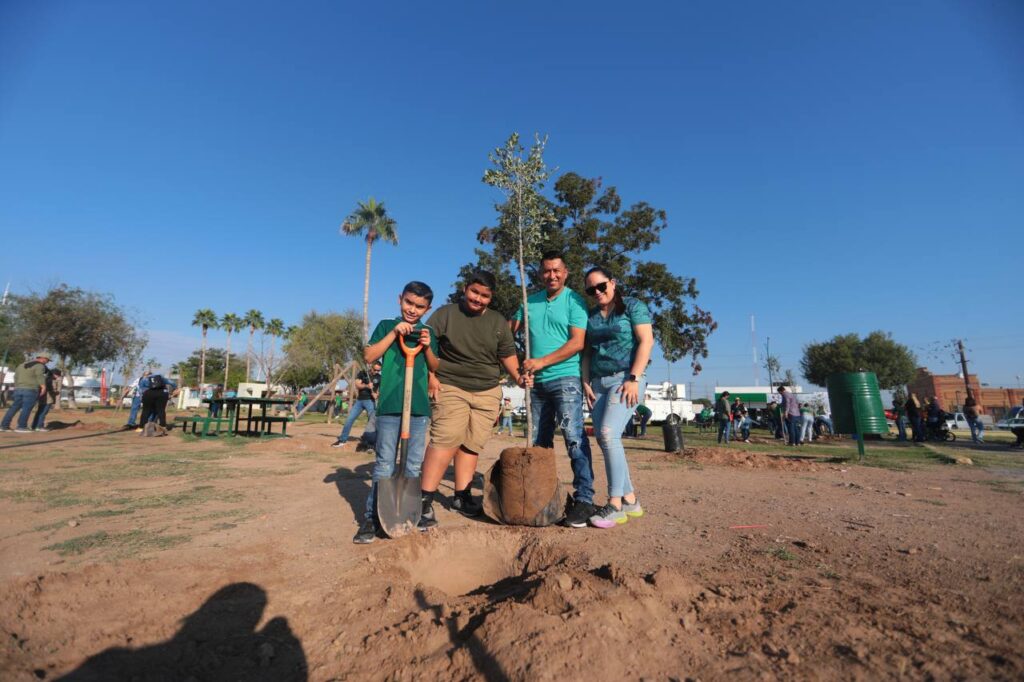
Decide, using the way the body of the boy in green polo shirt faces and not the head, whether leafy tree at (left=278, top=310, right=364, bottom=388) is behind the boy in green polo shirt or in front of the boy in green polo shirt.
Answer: behind

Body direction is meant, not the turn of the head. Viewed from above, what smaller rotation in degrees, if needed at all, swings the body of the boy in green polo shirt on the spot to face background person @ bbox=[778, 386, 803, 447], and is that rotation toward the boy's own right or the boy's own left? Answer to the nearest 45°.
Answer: approximately 135° to the boy's own left

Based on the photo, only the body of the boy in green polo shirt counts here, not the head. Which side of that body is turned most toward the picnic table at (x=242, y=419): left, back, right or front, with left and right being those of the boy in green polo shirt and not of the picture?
back

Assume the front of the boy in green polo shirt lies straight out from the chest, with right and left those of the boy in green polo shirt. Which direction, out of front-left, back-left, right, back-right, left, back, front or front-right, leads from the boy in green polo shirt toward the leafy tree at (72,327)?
back-right

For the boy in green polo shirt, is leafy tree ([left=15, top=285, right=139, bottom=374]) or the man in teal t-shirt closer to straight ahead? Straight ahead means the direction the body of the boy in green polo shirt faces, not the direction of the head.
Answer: the man in teal t-shirt

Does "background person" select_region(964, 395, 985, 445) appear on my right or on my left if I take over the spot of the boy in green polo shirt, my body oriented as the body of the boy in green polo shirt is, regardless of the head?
on my left

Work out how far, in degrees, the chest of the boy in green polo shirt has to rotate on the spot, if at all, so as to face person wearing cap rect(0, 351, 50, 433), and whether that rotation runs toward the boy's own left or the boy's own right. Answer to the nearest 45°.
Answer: approximately 135° to the boy's own right

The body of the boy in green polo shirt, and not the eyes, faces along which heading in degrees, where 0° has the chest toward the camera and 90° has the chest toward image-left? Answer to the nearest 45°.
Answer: approximately 0°

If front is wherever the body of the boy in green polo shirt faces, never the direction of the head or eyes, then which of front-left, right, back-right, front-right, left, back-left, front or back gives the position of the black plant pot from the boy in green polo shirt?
back-left

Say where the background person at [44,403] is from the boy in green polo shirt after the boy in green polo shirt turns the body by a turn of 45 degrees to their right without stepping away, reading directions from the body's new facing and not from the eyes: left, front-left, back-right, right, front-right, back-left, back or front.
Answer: right

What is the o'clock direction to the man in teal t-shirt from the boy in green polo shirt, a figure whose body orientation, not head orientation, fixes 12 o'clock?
The man in teal t-shirt is roughly at 9 o'clock from the boy in green polo shirt.

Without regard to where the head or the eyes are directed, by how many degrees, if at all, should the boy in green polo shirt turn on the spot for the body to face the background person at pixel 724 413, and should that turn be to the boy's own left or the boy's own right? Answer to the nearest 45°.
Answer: approximately 135° to the boy's own left
